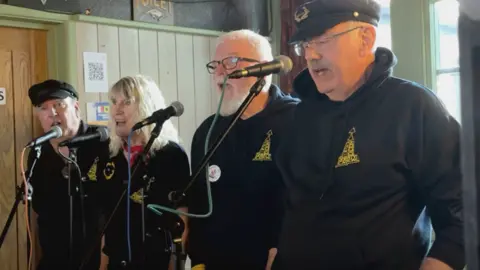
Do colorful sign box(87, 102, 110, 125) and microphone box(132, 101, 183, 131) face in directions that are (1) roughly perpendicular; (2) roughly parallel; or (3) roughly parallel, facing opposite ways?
roughly perpendicular

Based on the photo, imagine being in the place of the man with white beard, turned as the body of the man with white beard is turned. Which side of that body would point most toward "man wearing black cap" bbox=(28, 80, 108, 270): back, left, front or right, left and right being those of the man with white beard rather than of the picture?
right

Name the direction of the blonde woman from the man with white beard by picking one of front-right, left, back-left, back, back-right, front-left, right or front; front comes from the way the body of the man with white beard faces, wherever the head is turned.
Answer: right

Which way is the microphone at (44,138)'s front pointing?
to the viewer's right

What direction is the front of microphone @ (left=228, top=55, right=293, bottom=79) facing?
to the viewer's right

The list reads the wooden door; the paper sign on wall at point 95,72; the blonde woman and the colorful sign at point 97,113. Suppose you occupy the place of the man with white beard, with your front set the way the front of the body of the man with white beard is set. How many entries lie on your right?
4

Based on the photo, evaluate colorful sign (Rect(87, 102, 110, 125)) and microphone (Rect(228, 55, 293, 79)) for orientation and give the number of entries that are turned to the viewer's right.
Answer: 1

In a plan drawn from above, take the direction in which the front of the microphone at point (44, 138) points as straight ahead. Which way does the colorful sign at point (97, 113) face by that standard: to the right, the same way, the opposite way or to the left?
to the right

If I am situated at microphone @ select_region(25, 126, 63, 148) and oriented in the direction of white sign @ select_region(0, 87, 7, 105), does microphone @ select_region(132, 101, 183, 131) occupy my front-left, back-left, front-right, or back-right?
back-right

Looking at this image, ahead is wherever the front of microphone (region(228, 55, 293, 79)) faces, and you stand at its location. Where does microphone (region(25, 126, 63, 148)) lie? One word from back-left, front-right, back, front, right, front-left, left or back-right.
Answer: back-left

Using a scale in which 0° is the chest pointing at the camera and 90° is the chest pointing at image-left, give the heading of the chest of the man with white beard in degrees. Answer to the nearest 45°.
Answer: approximately 45°
